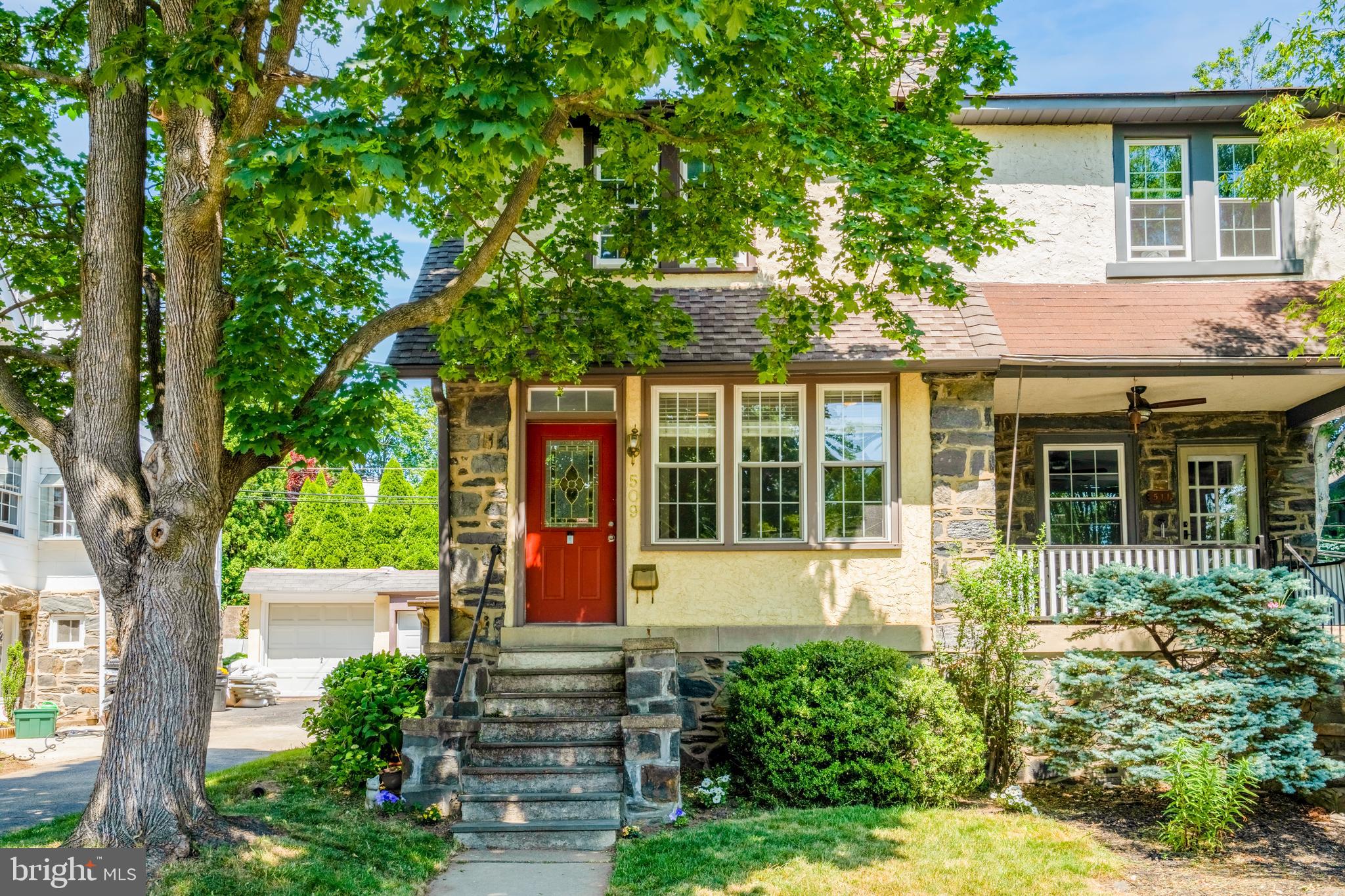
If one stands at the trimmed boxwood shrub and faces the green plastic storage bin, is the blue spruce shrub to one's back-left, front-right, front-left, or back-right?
back-right

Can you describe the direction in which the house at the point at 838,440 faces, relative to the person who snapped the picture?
facing the viewer

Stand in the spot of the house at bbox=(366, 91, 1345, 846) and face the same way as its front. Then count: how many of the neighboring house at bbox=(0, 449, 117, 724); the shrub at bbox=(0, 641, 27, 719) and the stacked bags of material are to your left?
0

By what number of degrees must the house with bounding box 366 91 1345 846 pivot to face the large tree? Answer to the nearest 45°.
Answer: approximately 45° to its right

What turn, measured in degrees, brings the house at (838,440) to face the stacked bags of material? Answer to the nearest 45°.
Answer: approximately 135° to its right

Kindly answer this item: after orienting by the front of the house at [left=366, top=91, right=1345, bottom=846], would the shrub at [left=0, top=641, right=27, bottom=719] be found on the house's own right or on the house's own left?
on the house's own right

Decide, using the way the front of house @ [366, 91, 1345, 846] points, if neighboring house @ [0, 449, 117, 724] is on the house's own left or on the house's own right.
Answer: on the house's own right

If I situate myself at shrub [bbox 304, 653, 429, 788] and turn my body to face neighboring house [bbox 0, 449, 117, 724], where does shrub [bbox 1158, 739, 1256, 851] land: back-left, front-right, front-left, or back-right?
back-right

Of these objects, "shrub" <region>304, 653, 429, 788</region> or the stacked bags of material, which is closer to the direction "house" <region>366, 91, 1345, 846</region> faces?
the shrub

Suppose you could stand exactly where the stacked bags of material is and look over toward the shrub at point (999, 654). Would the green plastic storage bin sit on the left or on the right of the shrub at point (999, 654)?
right

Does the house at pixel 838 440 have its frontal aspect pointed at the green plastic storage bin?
no

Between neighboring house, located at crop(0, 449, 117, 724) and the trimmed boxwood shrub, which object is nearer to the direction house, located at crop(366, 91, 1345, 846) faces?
the trimmed boxwood shrub

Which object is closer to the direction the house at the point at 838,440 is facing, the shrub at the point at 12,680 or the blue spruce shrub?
the blue spruce shrub
